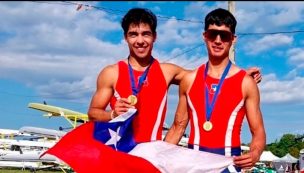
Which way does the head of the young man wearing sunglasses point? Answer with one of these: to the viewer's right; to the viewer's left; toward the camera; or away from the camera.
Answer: toward the camera

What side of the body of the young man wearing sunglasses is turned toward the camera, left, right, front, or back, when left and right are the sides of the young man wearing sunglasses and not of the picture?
front
